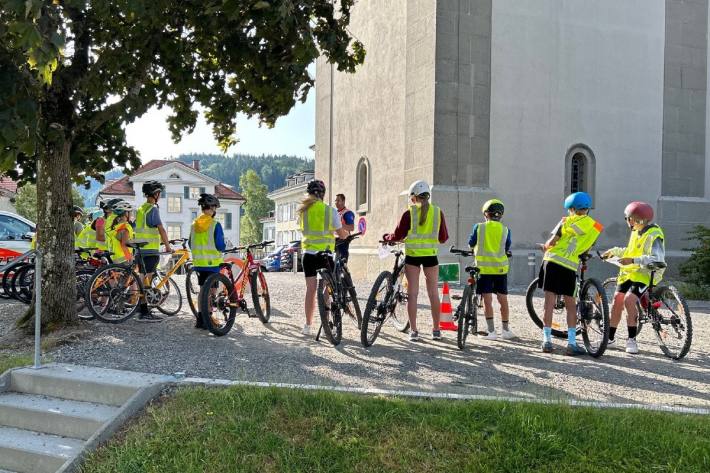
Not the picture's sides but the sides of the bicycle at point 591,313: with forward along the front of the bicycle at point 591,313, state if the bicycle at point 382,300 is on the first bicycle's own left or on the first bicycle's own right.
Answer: on the first bicycle's own left

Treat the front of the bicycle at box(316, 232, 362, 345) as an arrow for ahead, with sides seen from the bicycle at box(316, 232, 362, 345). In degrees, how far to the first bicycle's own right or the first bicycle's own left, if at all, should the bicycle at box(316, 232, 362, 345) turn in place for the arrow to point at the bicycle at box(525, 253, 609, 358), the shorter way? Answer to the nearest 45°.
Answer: approximately 45° to the first bicycle's own right

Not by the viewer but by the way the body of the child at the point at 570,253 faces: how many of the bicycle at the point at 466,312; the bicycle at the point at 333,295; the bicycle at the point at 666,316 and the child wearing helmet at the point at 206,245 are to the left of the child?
3

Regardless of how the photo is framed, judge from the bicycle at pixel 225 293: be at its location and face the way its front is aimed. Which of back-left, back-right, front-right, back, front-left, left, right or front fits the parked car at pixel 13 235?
left

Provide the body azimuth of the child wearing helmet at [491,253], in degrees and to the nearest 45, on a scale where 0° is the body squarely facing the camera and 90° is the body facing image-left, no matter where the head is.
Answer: approximately 180°

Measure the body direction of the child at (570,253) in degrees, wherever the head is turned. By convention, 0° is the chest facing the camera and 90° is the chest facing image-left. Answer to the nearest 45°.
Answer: approximately 180°

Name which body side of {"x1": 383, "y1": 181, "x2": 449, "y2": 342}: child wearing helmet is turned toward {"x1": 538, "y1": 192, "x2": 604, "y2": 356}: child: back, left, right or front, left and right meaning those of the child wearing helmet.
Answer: right

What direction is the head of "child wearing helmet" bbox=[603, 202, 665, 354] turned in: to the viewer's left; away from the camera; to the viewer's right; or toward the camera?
to the viewer's left

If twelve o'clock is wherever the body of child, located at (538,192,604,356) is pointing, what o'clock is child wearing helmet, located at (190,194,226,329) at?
The child wearing helmet is roughly at 9 o'clock from the child.

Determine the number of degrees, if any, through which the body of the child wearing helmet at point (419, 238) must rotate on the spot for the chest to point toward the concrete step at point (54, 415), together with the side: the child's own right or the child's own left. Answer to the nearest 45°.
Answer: approximately 135° to the child's own left

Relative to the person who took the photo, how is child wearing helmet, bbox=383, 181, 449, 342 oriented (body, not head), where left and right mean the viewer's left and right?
facing away from the viewer

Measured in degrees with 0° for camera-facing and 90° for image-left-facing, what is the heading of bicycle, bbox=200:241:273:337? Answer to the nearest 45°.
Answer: approximately 225°

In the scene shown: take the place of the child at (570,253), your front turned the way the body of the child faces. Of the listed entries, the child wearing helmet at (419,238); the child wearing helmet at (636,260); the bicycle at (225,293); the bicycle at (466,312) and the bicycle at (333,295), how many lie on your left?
4

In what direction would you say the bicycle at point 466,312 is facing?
away from the camera
